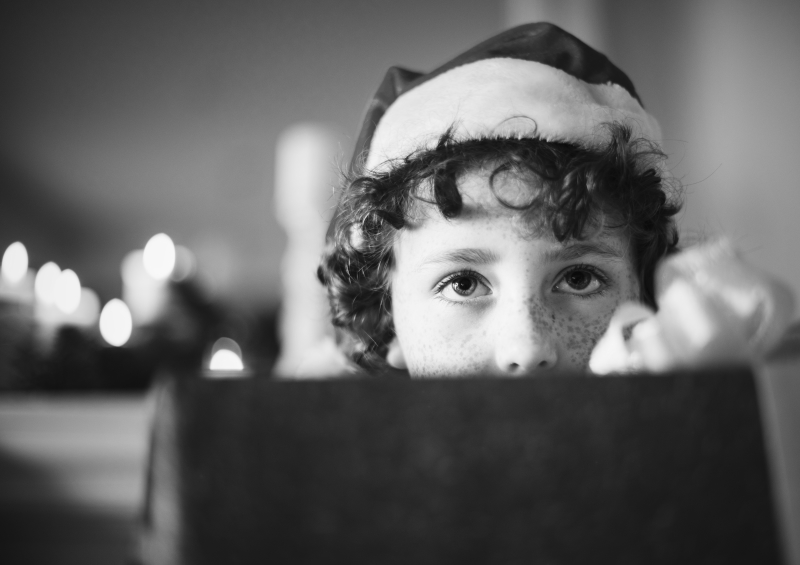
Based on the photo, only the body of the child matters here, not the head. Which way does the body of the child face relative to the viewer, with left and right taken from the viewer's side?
facing the viewer
